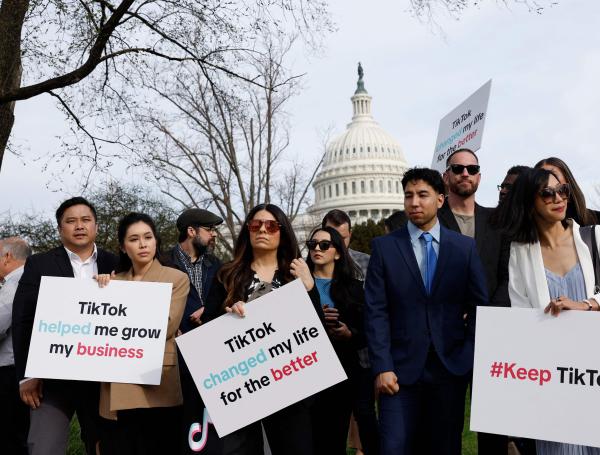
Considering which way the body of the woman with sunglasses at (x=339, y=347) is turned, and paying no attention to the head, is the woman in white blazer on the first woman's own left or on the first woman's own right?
on the first woman's own left

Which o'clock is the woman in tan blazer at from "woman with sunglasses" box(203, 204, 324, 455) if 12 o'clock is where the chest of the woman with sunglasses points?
The woman in tan blazer is roughly at 4 o'clock from the woman with sunglasses.

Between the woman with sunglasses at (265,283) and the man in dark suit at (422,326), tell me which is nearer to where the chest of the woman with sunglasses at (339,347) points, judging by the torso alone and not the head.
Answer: the woman with sunglasses
